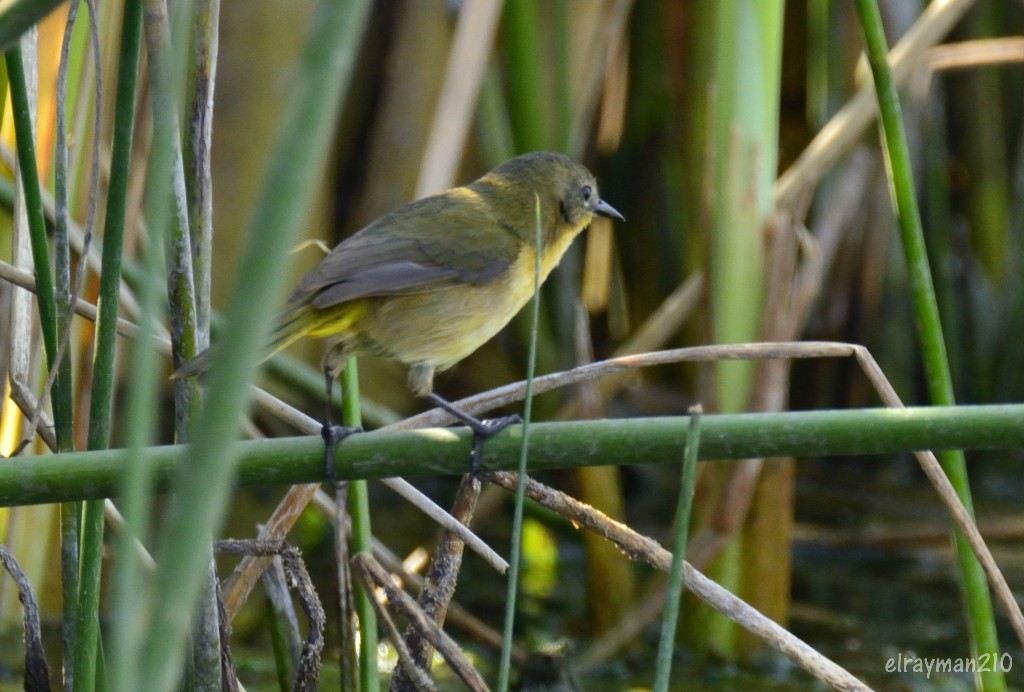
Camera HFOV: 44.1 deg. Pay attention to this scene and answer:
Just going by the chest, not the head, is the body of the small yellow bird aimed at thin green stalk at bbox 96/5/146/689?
no

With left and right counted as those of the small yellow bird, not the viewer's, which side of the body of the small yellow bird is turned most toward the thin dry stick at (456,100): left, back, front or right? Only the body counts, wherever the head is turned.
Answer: left

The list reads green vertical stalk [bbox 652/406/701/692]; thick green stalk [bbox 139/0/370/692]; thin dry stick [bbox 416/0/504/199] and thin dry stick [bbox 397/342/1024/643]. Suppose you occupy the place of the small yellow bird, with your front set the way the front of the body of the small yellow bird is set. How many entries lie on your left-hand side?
1

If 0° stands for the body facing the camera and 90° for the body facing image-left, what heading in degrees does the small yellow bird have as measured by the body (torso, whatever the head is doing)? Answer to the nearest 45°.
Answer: approximately 270°

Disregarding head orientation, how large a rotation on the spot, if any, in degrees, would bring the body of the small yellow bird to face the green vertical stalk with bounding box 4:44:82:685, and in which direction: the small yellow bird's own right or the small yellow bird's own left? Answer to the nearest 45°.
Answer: approximately 135° to the small yellow bird's own right

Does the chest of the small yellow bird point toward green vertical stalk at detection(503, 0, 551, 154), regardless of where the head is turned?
no

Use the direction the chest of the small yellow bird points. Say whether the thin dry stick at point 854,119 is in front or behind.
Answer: in front

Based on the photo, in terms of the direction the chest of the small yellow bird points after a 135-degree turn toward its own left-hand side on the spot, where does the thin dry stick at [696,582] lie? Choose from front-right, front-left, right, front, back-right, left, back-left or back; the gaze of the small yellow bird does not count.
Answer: back

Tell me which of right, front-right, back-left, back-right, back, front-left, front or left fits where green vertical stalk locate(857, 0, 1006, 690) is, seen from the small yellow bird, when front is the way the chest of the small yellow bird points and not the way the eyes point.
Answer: front-right

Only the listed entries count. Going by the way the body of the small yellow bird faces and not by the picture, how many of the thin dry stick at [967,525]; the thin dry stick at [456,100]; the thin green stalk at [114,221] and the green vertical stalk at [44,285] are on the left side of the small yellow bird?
1

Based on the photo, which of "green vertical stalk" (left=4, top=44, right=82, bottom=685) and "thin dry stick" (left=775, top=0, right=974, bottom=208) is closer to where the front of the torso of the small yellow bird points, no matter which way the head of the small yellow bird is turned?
the thin dry stick

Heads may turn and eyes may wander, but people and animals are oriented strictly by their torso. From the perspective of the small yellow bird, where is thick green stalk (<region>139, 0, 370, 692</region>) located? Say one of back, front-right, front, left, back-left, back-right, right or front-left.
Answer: right

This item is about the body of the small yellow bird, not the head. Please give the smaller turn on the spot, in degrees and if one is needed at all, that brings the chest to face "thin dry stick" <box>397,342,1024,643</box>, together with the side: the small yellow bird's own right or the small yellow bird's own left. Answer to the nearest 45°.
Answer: approximately 45° to the small yellow bird's own right
